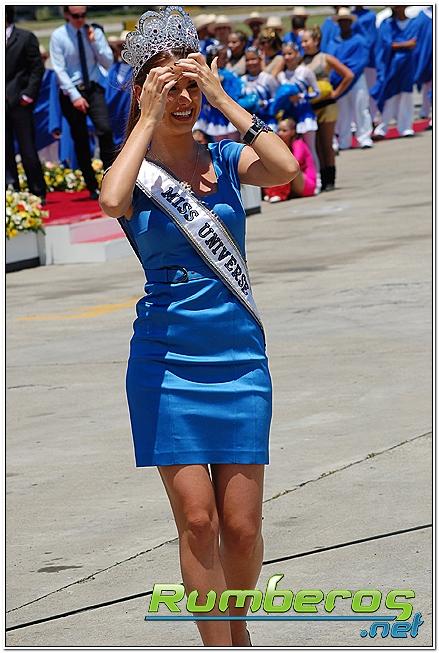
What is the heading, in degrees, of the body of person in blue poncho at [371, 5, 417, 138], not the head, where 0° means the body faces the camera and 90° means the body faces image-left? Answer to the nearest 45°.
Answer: approximately 0°

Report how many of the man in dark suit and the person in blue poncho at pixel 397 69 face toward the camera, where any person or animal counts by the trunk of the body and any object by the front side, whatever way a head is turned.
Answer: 2

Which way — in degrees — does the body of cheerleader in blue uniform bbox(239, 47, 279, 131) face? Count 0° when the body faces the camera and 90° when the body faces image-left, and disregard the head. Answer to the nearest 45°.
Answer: approximately 45°

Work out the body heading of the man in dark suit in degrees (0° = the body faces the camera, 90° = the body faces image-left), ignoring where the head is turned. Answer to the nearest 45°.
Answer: approximately 0°
